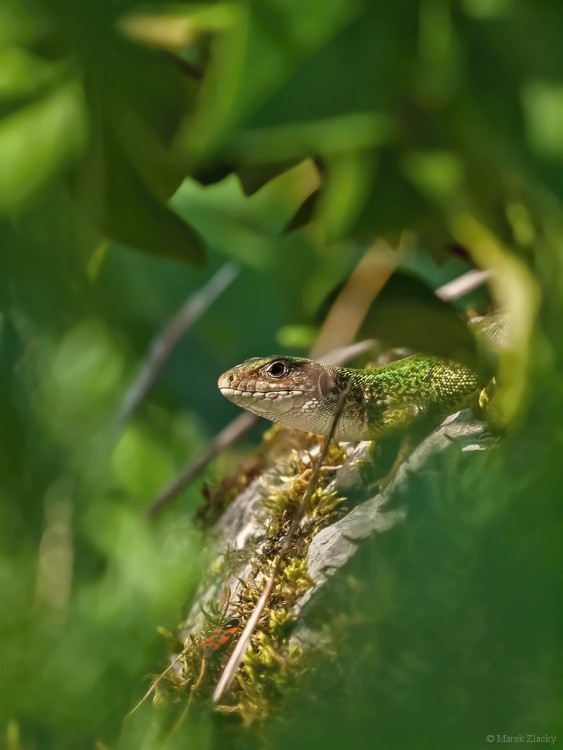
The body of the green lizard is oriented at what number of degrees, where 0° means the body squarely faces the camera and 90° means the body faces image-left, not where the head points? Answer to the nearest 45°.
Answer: approximately 90°
